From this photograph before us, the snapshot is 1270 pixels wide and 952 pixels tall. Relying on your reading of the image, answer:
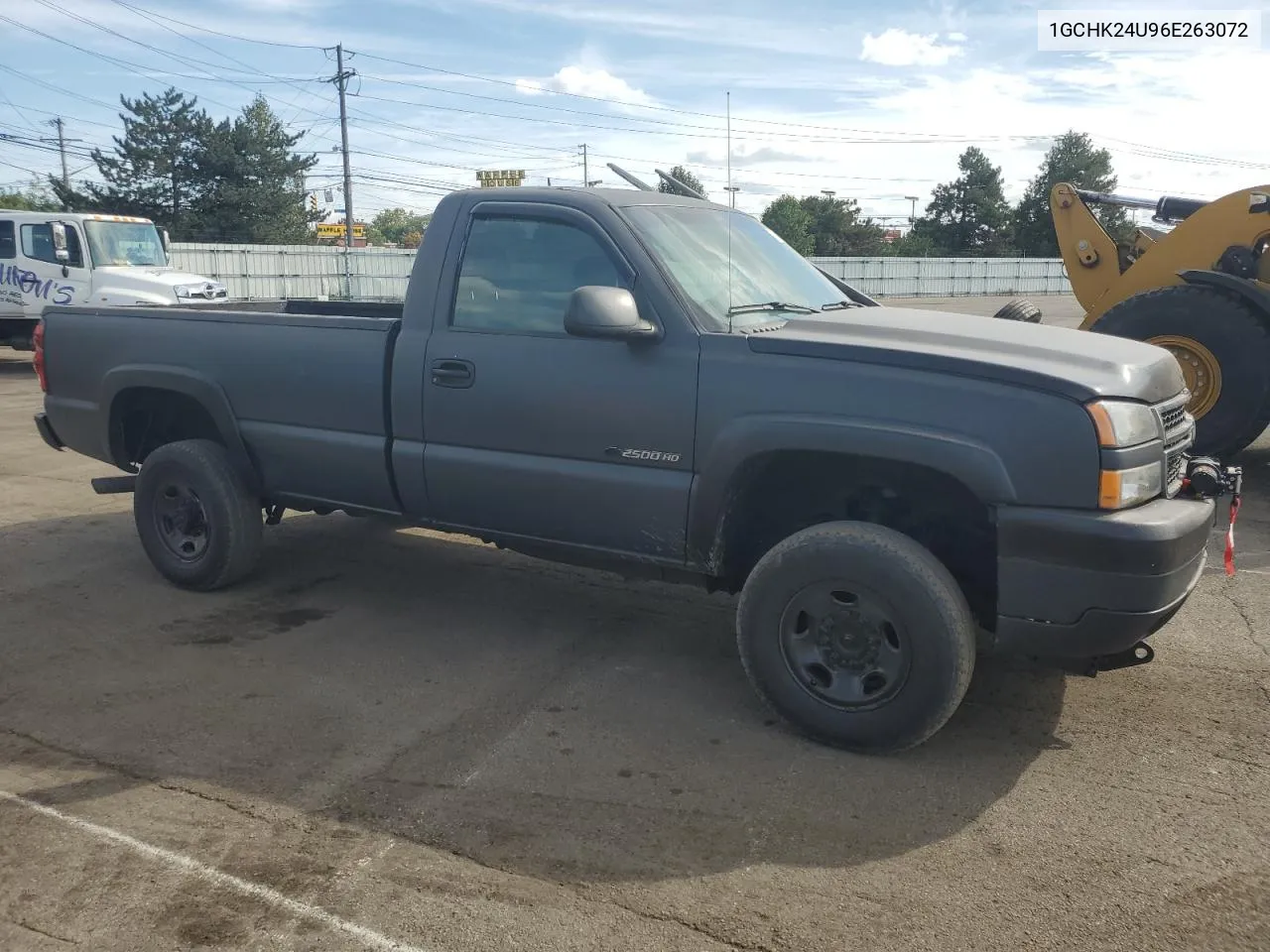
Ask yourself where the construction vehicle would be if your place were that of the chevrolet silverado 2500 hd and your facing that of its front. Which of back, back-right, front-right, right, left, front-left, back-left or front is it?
left

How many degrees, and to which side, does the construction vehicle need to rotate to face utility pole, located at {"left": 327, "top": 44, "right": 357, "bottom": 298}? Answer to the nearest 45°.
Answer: approximately 45° to its right

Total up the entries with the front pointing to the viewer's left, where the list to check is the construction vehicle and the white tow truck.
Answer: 1

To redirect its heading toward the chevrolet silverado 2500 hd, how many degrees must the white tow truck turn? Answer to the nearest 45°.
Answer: approximately 45° to its right

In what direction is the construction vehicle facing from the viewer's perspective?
to the viewer's left

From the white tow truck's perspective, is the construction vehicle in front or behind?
in front

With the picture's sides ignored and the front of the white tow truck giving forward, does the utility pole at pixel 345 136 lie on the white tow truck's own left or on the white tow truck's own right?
on the white tow truck's own left

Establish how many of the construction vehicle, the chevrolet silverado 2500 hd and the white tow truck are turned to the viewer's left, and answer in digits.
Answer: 1

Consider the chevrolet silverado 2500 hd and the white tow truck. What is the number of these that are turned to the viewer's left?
0

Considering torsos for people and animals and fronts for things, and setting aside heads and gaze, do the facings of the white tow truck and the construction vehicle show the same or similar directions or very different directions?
very different directions

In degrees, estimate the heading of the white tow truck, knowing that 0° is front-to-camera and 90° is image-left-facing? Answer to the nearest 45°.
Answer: approximately 315°

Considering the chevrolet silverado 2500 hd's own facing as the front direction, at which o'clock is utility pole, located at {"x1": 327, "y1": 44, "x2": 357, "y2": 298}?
The utility pole is roughly at 7 o'clock from the chevrolet silverado 2500 hd.

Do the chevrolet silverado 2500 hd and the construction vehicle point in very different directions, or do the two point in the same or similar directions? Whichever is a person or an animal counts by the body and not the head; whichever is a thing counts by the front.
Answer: very different directions

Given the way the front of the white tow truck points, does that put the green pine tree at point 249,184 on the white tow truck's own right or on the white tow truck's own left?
on the white tow truck's own left
